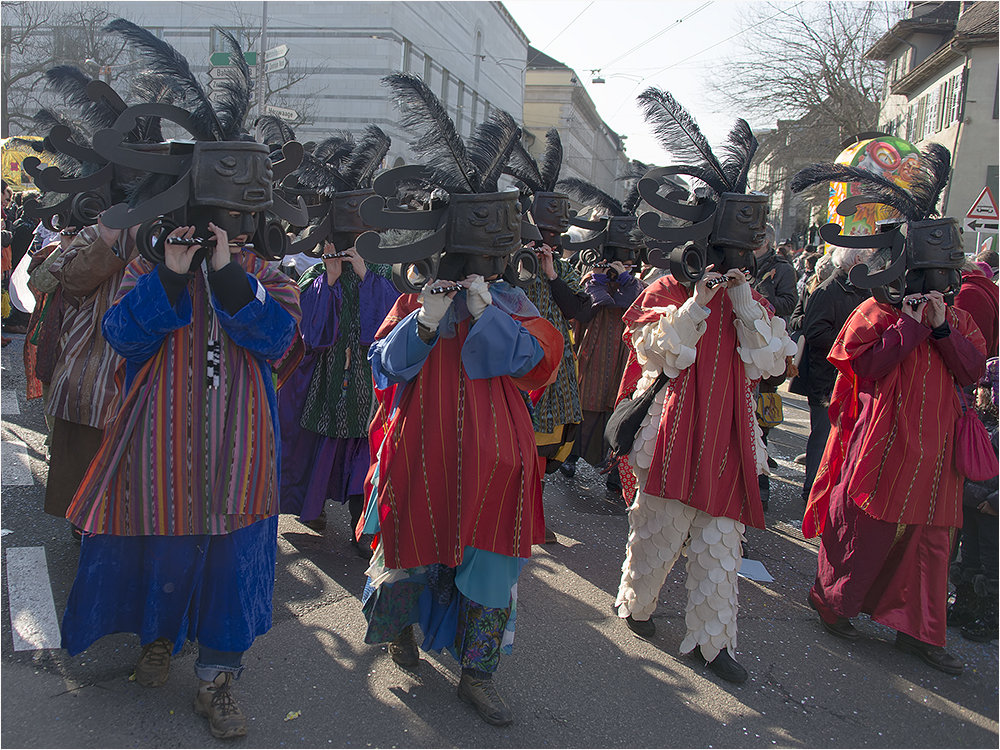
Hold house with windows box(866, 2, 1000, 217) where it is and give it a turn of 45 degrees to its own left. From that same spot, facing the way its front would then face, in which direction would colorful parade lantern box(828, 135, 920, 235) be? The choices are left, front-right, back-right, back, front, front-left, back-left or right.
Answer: front

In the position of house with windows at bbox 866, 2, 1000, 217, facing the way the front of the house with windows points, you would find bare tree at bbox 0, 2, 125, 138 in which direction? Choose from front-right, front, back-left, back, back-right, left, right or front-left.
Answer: front

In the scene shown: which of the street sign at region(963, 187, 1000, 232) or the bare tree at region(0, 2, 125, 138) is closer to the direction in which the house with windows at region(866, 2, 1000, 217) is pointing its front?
the bare tree

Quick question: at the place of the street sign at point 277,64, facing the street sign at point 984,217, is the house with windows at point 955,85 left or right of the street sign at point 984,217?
left

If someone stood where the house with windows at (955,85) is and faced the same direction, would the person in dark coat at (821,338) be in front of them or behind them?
in front

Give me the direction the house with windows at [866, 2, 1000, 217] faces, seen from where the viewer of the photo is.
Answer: facing the viewer and to the left of the viewer

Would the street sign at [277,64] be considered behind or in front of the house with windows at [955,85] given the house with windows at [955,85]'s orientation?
in front
